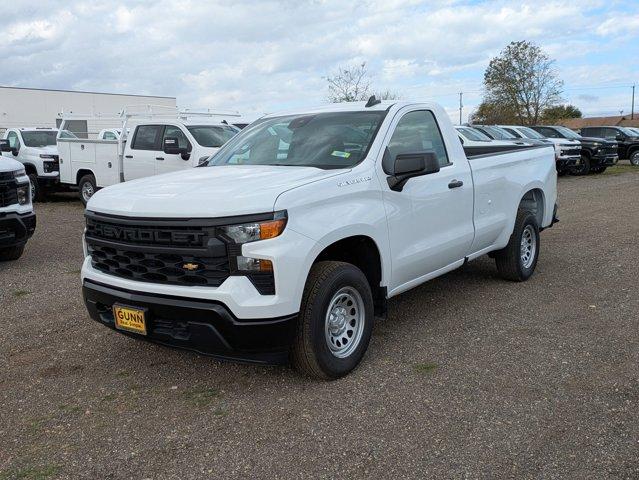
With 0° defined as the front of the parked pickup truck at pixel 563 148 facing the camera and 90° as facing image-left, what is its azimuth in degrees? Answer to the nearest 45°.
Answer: approximately 315°

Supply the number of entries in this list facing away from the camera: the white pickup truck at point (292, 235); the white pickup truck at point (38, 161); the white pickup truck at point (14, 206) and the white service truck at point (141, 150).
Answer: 0

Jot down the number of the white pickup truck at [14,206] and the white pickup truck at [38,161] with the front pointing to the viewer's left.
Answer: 0

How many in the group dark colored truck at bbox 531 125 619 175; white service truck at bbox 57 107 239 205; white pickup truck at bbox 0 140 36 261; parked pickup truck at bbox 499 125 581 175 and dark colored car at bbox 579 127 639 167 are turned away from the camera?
0

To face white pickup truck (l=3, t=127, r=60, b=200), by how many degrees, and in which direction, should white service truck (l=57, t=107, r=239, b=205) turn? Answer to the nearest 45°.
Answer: approximately 180°

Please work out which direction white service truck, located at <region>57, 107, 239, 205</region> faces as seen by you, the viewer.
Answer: facing the viewer and to the right of the viewer

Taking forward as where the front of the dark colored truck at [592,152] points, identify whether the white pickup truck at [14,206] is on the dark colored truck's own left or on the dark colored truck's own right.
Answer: on the dark colored truck's own right

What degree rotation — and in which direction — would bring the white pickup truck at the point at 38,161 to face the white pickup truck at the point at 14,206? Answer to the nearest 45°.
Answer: approximately 45° to its right

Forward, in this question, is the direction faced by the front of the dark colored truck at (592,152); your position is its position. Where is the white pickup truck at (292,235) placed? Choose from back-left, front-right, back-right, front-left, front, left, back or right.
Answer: front-right

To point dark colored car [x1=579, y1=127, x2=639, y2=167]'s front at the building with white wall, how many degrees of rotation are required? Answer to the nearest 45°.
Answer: approximately 135° to its right

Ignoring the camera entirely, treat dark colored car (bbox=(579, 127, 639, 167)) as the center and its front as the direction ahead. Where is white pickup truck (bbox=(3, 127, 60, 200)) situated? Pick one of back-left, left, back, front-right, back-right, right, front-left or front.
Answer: right

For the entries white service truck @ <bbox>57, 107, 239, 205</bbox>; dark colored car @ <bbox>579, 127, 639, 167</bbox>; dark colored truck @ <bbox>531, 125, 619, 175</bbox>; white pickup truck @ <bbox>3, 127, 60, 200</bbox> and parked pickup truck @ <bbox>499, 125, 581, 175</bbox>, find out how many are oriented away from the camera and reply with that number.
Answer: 0
